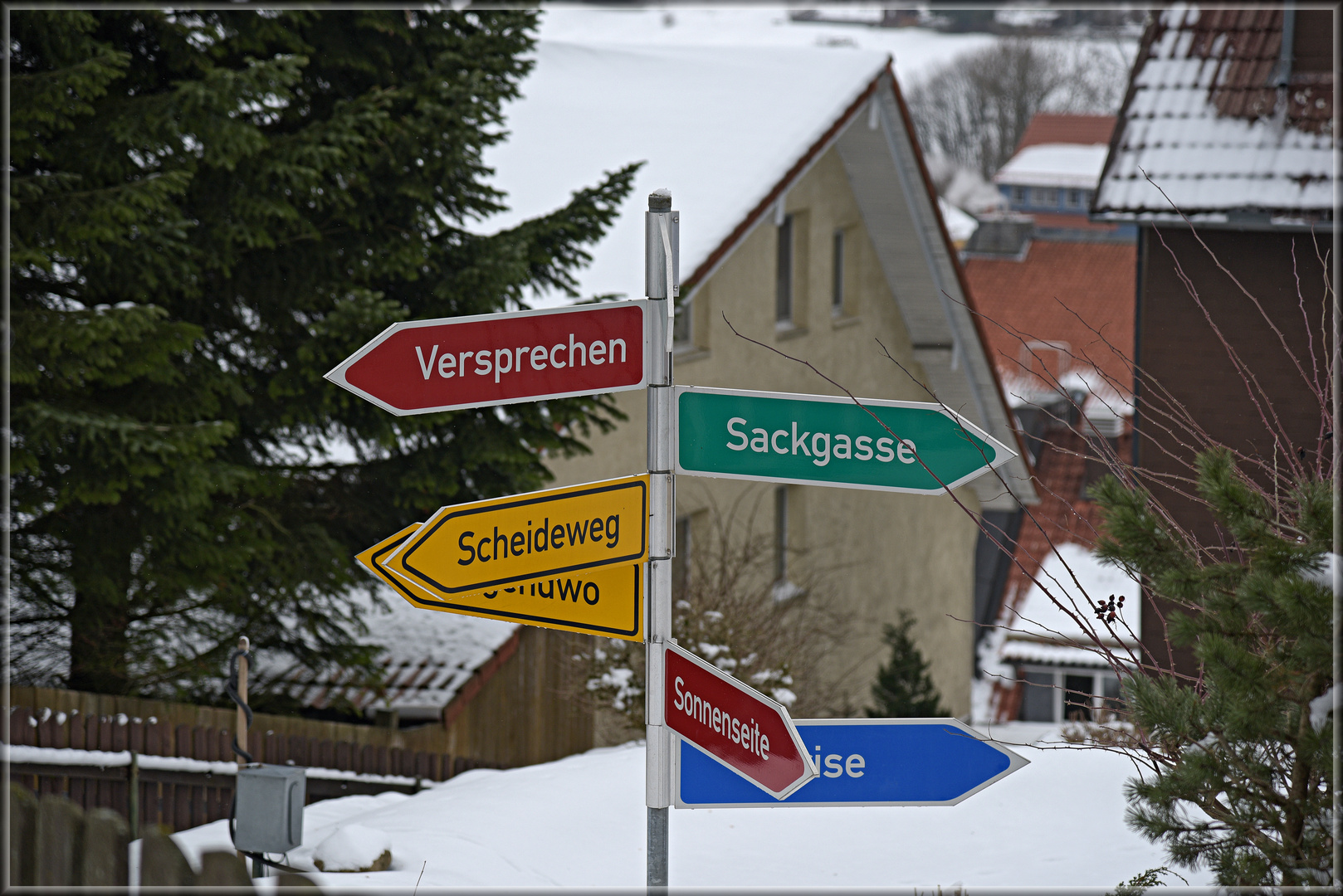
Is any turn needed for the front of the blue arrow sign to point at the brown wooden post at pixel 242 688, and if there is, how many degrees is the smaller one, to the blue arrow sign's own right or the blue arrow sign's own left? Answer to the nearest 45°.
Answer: approximately 135° to the blue arrow sign's own right

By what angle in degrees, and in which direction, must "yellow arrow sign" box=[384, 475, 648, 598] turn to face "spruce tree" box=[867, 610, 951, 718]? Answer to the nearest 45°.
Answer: approximately 135° to its left
